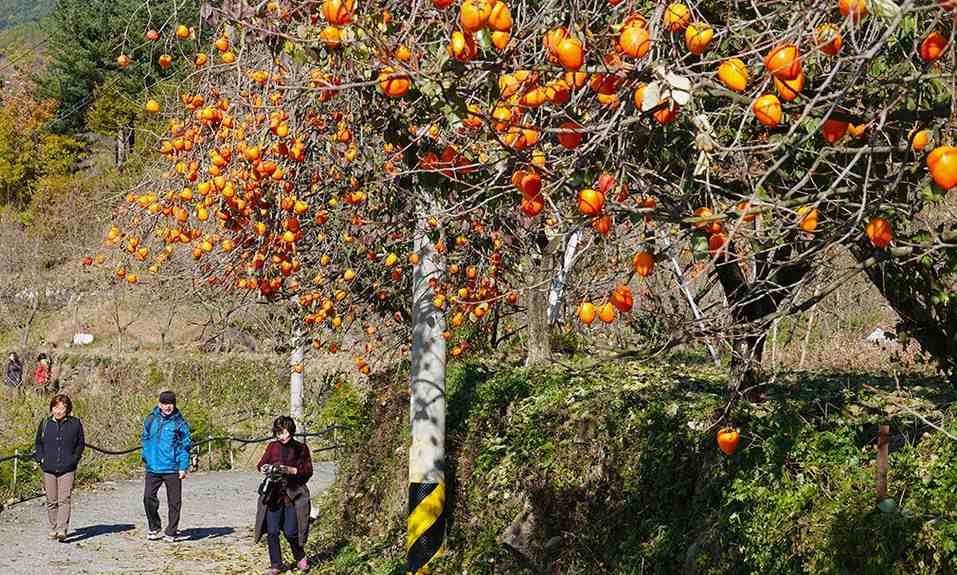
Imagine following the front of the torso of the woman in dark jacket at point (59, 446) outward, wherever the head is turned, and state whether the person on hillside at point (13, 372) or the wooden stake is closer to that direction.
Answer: the wooden stake

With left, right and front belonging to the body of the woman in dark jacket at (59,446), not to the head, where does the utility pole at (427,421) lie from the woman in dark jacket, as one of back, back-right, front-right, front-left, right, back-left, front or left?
front-left

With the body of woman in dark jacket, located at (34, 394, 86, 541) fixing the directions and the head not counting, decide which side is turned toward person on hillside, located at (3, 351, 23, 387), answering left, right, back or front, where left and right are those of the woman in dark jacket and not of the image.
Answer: back

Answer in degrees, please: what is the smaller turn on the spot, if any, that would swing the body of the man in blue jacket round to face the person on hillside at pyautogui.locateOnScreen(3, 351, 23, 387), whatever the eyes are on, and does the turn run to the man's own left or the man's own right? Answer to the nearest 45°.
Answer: approximately 180°

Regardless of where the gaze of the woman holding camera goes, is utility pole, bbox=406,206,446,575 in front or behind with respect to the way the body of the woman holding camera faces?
in front

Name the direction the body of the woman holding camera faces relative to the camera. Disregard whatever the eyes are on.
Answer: toward the camera

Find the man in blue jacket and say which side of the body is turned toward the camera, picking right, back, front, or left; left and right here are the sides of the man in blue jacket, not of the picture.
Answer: front

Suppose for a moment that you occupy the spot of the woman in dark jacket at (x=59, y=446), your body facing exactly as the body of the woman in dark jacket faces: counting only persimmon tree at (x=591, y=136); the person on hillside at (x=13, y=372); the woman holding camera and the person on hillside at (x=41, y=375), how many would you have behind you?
2

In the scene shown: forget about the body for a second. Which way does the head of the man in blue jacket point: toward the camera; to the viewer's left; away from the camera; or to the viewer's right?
toward the camera

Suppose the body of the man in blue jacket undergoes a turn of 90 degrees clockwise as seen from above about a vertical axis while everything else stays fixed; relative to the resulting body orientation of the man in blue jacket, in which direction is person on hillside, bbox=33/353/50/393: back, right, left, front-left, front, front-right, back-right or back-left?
right

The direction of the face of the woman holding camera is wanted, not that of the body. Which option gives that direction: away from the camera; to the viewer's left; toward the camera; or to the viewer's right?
toward the camera

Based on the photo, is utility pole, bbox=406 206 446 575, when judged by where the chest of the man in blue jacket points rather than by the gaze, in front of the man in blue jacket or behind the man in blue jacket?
in front

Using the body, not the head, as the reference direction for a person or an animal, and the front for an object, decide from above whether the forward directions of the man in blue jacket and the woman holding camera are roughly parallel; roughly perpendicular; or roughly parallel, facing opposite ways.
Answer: roughly parallel

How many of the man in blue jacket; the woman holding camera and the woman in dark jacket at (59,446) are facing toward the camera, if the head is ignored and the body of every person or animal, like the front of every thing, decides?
3
